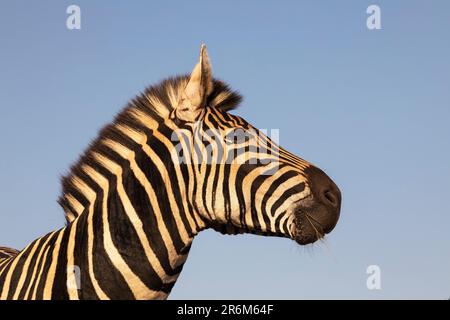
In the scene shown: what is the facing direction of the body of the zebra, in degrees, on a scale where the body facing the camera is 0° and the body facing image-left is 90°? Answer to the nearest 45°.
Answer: approximately 270°
